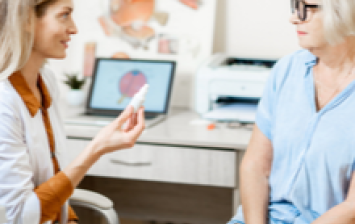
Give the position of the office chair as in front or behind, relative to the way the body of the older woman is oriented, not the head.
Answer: in front

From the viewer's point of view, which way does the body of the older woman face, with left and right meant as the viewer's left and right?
facing the viewer and to the left of the viewer

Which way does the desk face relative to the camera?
toward the camera

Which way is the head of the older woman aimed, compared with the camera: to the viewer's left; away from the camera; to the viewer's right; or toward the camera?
to the viewer's left

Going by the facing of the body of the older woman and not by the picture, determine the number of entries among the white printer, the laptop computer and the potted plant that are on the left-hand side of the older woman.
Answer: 0

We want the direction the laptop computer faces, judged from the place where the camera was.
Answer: facing the viewer

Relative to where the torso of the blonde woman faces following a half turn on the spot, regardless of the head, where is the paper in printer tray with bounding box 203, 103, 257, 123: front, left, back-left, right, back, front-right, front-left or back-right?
right

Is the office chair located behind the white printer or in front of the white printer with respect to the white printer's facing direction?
in front

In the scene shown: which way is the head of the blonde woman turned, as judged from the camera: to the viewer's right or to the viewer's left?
to the viewer's right

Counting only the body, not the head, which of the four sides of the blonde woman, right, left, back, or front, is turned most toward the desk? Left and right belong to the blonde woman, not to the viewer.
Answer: left

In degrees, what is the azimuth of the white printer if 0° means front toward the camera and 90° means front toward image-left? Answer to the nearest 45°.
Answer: approximately 0°

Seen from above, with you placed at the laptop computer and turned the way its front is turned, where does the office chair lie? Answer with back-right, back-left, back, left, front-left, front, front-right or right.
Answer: front

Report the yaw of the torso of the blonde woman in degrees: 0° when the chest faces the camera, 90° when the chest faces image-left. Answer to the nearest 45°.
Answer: approximately 315°

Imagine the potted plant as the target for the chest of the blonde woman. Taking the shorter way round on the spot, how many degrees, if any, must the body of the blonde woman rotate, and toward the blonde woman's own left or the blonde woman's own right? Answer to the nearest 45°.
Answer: approximately 135° to the blonde woman's own left

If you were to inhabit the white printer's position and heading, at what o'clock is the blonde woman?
The blonde woman is roughly at 1 o'clock from the white printer.
